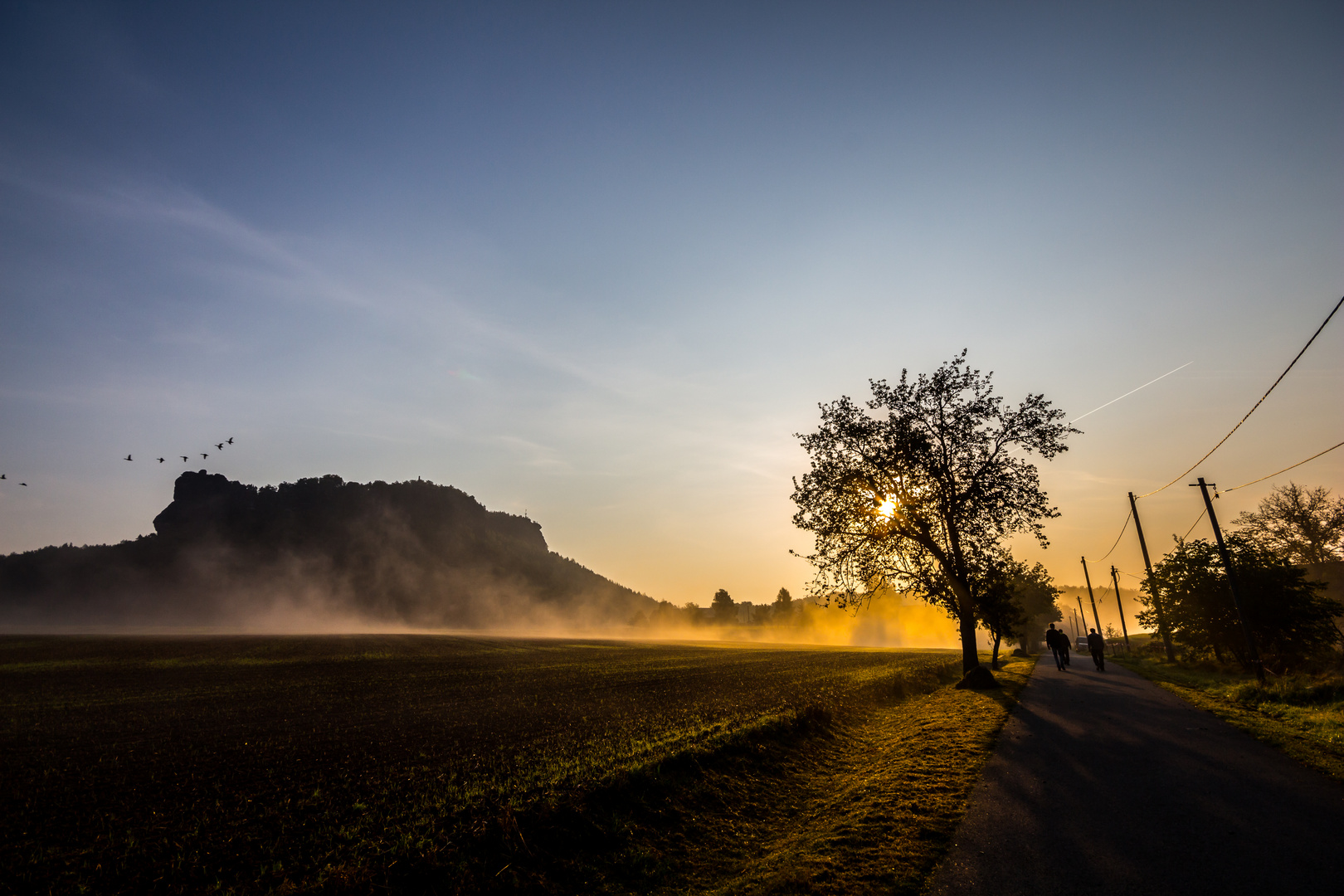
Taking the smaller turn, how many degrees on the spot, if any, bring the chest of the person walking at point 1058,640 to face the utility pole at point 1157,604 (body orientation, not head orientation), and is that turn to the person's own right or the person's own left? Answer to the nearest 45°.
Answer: approximately 45° to the person's own right

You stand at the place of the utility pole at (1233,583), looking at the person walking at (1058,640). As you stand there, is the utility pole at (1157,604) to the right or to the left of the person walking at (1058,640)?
right

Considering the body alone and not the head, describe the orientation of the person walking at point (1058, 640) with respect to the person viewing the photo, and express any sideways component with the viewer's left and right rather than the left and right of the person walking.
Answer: facing away from the viewer

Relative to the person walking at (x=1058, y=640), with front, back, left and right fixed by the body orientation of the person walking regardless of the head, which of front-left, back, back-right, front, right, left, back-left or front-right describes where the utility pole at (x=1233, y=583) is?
back-right

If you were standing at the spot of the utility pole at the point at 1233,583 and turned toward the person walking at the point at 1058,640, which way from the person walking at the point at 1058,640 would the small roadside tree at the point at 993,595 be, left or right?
left

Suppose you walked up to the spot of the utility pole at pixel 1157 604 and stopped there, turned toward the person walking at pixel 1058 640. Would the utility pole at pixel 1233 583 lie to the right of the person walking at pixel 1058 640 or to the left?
left
